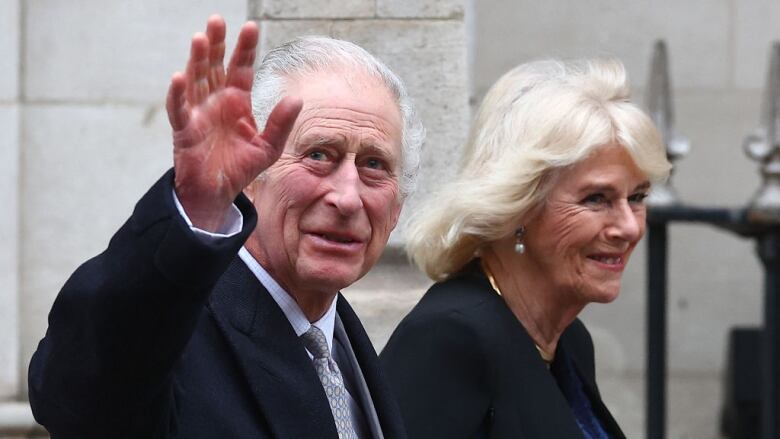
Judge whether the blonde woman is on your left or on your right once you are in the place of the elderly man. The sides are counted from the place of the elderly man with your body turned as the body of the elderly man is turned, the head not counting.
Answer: on your left

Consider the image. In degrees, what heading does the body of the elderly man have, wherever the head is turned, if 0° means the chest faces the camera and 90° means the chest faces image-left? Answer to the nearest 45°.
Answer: approximately 315°

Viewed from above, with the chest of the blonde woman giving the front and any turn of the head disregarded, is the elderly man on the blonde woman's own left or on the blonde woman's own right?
on the blonde woman's own right

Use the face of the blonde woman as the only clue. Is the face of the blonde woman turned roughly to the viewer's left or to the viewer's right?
to the viewer's right

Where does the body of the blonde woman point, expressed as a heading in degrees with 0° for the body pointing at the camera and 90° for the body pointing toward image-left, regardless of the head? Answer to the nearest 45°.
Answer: approximately 315°
